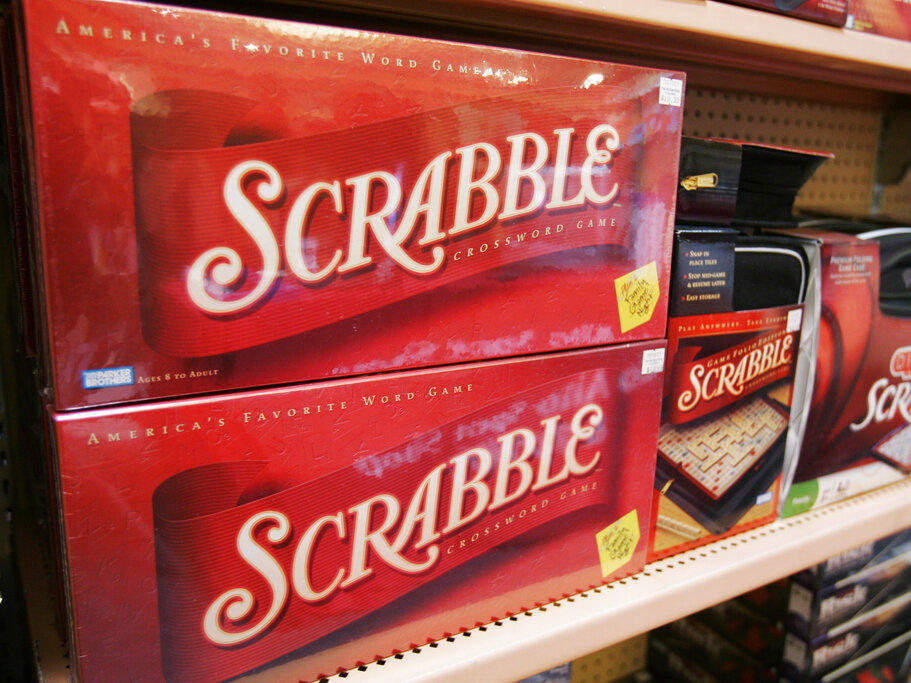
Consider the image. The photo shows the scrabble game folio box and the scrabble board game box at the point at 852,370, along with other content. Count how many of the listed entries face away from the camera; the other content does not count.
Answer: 0

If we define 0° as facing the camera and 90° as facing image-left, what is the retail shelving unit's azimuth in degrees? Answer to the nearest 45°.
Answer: approximately 315°
